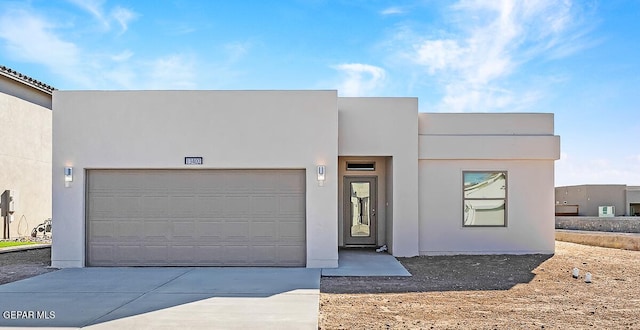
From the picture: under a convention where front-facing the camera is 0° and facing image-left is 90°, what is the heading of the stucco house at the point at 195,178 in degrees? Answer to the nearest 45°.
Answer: approximately 0°
